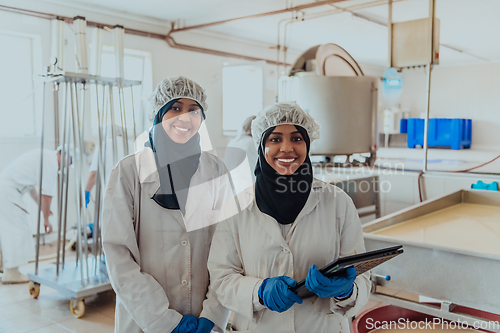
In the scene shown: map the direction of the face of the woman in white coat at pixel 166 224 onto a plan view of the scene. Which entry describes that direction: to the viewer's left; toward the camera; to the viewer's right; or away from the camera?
toward the camera

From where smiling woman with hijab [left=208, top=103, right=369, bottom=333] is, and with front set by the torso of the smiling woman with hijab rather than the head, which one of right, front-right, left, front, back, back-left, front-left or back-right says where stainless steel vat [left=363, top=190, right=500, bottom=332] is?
back-left

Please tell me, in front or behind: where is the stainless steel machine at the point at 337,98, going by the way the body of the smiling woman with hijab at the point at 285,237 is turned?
behind

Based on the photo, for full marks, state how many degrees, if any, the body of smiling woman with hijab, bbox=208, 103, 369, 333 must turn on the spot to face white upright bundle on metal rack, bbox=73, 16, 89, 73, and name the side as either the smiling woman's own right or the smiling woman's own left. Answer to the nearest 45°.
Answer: approximately 135° to the smiling woman's own right

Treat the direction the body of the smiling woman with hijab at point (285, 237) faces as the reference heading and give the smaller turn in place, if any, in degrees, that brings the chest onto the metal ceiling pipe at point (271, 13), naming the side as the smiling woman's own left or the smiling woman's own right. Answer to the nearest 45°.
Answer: approximately 180°

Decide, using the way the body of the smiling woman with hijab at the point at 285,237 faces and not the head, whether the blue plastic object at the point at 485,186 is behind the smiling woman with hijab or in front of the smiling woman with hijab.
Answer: behind

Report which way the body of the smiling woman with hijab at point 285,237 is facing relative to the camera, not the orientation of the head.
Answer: toward the camera

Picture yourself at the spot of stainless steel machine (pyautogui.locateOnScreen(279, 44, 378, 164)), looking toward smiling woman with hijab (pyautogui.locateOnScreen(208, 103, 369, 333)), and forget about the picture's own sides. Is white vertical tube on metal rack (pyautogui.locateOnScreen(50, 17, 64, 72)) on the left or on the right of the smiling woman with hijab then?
right

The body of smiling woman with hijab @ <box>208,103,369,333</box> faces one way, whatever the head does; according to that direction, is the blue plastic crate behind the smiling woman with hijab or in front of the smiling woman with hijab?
behind

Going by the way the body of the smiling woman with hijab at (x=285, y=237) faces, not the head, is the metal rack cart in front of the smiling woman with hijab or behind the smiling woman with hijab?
behind

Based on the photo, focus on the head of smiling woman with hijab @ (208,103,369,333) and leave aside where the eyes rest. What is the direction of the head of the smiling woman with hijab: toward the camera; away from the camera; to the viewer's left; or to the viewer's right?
toward the camera

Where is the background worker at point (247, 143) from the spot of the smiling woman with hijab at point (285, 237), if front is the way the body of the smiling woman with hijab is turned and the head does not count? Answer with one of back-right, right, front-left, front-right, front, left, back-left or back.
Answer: back
